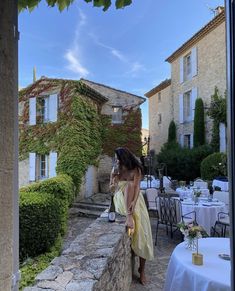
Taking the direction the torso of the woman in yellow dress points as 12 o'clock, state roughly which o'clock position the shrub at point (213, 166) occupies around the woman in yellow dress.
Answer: The shrub is roughly at 5 o'clock from the woman in yellow dress.

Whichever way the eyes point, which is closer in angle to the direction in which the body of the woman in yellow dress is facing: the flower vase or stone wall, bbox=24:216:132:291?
the stone wall

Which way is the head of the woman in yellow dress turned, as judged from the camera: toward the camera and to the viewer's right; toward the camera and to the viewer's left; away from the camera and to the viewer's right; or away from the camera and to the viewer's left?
away from the camera and to the viewer's left

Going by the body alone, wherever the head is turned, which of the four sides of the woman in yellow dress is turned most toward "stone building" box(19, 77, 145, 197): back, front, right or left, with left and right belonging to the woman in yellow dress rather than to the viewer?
right

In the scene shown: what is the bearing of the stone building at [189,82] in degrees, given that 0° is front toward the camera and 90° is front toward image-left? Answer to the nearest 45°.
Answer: approximately 45°

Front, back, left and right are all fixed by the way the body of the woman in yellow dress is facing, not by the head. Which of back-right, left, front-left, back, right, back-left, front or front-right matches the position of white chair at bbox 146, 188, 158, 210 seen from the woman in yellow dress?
back-right

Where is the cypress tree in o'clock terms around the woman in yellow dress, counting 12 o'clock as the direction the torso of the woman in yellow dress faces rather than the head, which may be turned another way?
The cypress tree is roughly at 5 o'clock from the woman in yellow dress.

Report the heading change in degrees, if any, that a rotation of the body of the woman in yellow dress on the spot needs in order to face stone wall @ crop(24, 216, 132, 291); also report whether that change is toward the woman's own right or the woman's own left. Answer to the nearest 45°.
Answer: approximately 45° to the woman's own left

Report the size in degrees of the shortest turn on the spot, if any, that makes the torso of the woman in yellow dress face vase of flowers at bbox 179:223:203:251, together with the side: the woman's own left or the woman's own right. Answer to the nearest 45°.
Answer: approximately 90° to the woman's own left

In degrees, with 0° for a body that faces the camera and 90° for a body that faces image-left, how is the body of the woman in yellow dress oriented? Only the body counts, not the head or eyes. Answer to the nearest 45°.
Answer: approximately 45°

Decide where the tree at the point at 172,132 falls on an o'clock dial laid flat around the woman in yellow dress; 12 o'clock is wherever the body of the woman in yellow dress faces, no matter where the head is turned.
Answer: The tree is roughly at 5 o'clock from the woman in yellow dress.

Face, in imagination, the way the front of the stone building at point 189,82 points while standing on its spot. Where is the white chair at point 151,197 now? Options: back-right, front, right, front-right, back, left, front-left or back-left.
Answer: front-left
